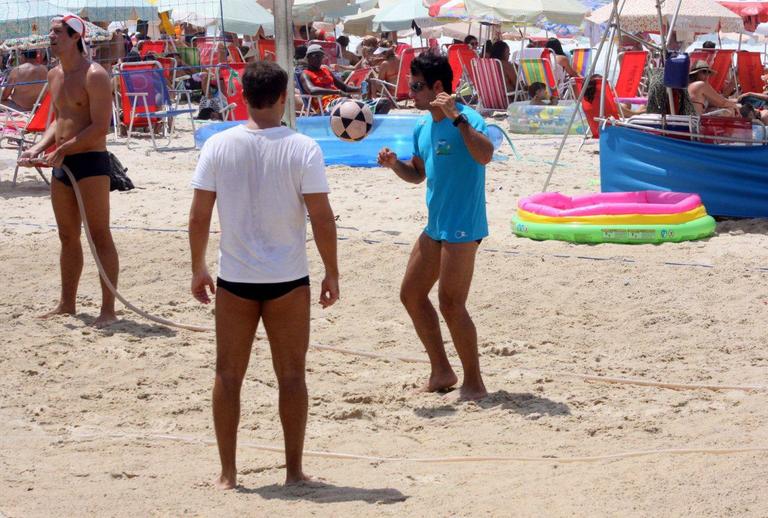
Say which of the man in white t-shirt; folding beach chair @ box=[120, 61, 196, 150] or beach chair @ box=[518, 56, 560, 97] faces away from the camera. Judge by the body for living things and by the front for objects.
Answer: the man in white t-shirt

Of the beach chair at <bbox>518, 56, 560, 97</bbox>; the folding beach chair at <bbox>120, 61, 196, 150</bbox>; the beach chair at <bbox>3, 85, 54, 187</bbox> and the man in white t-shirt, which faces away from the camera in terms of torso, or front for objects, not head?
the man in white t-shirt

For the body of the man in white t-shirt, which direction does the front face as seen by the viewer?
away from the camera

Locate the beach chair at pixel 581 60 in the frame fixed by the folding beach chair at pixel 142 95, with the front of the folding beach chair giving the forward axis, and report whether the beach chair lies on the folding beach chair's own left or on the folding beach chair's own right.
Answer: on the folding beach chair's own left

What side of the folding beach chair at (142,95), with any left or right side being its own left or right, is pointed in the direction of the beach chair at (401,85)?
left

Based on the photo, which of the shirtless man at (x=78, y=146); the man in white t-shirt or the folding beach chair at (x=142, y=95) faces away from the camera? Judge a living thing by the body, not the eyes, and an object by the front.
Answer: the man in white t-shirt

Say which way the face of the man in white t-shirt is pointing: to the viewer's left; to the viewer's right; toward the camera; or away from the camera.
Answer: away from the camera

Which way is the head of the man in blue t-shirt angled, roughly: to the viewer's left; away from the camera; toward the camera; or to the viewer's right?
to the viewer's left

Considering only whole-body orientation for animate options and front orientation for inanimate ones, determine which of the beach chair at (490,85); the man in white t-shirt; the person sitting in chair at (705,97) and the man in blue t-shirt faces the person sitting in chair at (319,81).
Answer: the man in white t-shirt
